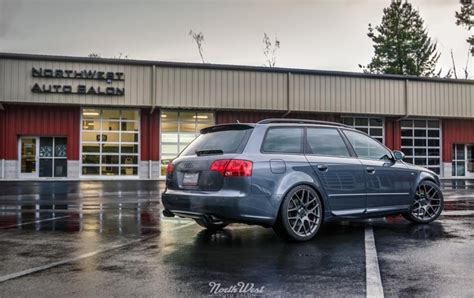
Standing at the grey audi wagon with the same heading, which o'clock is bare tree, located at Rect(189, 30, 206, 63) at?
The bare tree is roughly at 10 o'clock from the grey audi wagon.

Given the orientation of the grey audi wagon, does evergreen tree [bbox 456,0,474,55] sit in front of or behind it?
in front

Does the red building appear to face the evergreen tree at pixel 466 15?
no

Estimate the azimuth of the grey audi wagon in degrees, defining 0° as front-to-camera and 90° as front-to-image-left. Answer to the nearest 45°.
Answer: approximately 225°

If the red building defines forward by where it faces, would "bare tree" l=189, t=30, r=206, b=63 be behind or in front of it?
behind

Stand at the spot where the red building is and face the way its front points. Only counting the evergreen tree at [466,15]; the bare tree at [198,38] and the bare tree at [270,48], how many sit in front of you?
0

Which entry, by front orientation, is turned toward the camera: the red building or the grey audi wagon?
the red building

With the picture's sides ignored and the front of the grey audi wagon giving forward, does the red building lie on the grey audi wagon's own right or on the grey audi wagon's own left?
on the grey audi wagon's own left

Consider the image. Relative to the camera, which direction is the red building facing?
toward the camera

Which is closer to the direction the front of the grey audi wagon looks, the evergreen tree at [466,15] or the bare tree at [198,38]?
the evergreen tree

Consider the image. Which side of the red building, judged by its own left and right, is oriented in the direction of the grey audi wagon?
front

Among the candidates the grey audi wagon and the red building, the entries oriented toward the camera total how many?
1

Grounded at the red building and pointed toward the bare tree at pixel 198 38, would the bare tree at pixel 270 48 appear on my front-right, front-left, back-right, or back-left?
front-right

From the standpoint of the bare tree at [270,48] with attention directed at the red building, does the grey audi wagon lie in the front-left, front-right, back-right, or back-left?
front-left

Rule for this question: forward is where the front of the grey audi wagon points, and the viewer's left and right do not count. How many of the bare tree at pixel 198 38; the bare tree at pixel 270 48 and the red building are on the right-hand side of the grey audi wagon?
0

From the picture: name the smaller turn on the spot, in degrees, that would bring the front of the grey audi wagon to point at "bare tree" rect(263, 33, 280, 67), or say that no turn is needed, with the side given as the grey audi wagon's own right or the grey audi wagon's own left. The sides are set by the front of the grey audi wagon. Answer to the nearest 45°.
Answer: approximately 45° to the grey audi wagon's own left

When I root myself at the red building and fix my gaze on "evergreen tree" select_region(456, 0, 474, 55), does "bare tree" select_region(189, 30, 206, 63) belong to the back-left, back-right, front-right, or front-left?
front-left
